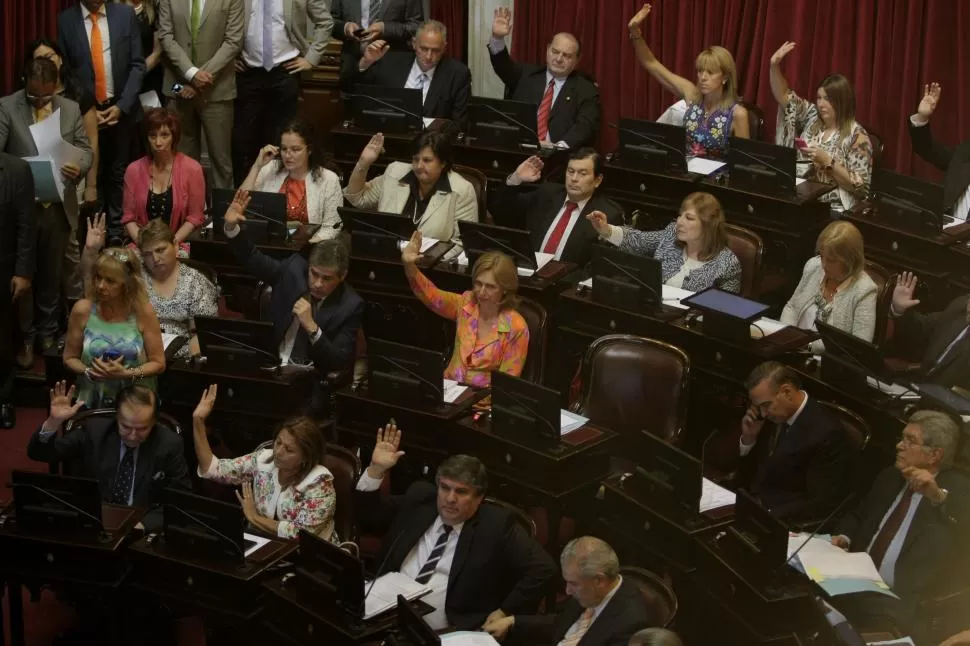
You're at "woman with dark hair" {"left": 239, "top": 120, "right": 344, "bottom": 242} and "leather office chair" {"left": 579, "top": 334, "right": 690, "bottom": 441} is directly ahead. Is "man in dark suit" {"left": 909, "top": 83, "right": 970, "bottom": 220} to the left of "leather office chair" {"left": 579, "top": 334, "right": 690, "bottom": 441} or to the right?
left

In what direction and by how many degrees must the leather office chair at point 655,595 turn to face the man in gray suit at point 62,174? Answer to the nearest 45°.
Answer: approximately 90° to its right

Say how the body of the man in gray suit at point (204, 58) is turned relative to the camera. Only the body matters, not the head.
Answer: toward the camera

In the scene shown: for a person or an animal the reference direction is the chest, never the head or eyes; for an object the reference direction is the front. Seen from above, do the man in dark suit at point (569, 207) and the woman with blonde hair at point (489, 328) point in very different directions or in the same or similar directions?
same or similar directions

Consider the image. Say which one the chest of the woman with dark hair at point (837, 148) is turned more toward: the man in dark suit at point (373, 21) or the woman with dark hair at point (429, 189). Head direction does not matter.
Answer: the woman with dark hair

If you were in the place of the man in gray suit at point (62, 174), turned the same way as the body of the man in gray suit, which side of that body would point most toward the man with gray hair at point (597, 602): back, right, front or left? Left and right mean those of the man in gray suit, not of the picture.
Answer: front

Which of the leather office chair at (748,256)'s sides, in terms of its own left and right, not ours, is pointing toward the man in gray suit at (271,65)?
right

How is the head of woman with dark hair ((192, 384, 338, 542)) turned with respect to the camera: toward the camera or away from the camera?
toward the camera

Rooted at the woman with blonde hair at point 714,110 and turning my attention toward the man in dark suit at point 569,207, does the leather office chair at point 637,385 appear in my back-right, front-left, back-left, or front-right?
front-left

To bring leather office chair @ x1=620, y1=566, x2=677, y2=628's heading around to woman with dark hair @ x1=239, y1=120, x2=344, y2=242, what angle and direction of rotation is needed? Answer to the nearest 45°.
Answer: approximately 90° to its right

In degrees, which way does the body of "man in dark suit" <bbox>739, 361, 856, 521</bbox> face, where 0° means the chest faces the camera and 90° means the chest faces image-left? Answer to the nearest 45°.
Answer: approximately 45°

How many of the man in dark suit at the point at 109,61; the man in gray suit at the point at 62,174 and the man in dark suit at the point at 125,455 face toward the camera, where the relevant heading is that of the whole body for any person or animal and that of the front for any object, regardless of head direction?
3

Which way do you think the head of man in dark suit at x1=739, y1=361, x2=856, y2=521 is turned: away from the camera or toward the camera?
toward the camera

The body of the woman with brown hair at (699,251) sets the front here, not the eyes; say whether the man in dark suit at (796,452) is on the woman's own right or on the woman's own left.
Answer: on the woman's own left

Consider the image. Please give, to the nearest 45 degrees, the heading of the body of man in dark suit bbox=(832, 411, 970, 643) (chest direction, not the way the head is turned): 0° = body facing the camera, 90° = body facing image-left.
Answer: approximately 45°

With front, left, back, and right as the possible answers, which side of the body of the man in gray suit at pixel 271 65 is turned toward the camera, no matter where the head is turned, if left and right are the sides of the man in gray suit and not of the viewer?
front

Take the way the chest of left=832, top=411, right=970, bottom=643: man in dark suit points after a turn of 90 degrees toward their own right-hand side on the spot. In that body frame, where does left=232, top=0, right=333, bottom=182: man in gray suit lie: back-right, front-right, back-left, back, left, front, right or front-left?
front

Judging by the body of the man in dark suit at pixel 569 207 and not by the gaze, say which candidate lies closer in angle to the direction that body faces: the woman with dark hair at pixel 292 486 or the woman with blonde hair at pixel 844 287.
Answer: the woman with dark hair

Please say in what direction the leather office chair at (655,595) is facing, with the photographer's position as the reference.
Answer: facing the viewer and to the left of the viewer

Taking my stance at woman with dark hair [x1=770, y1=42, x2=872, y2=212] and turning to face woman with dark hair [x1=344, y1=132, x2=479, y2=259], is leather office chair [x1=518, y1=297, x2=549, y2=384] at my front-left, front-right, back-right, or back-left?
front-left
